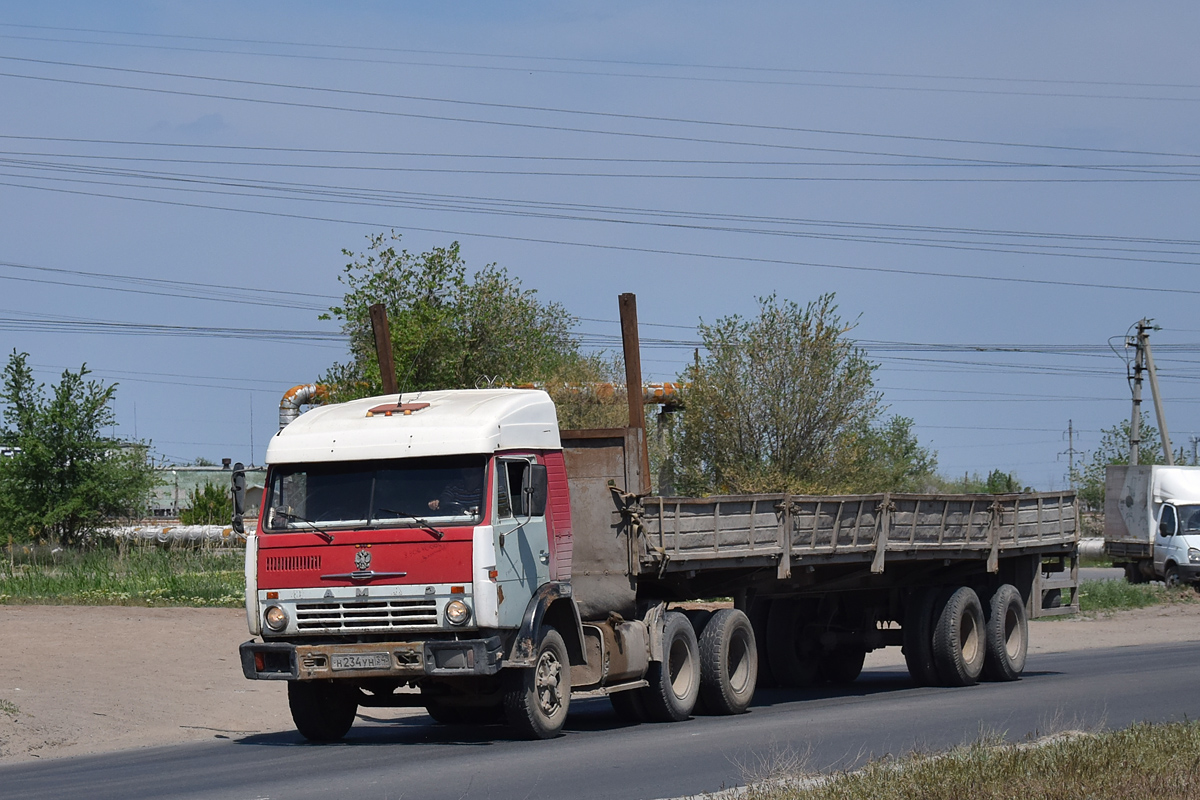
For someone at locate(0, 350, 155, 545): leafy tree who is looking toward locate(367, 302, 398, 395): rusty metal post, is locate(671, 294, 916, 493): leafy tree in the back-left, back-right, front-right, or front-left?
front-left

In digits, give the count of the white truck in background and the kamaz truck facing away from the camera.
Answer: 0

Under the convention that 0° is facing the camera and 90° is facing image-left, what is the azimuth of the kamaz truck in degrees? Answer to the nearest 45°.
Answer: approximately 45°

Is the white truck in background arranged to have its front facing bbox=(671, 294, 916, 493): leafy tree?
no

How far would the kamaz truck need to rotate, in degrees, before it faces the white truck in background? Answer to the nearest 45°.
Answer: approximately 180°

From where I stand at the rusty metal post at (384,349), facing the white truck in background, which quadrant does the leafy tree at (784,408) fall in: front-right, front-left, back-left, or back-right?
front-left

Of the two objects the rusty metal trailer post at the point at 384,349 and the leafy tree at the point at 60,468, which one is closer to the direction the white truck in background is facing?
the rusty metal trailer post

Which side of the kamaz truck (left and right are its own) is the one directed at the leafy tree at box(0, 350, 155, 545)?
right

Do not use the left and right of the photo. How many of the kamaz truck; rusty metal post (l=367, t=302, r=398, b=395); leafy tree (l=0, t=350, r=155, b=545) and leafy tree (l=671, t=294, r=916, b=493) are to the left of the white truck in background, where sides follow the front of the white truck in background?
0

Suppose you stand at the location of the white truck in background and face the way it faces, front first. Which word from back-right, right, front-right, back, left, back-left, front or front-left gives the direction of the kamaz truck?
front-right

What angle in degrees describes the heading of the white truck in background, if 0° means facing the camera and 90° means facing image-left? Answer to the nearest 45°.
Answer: approximately 315°

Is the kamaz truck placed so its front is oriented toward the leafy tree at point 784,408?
no

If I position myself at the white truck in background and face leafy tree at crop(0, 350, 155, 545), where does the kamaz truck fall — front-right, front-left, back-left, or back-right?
front-left

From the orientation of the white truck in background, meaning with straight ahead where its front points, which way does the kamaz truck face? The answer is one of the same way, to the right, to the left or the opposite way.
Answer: to the right
